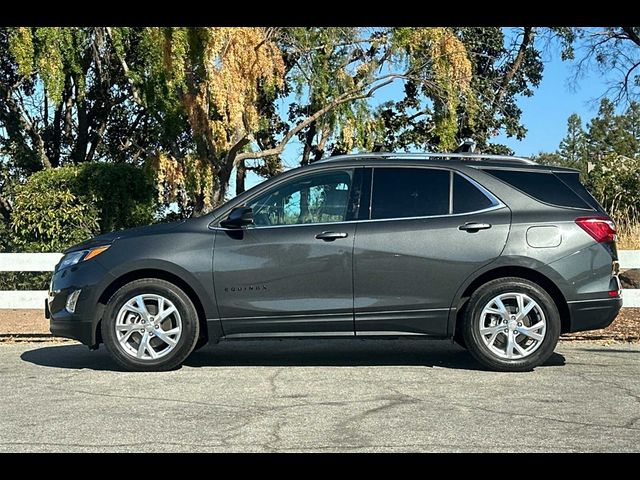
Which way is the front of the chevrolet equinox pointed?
to the viewer's left

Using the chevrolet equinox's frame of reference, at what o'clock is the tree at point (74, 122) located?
The tree is roughly at 2 o'clock from the chevrolet equinox.

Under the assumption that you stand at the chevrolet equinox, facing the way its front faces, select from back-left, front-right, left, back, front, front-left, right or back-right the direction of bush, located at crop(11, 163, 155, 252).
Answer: front-right
